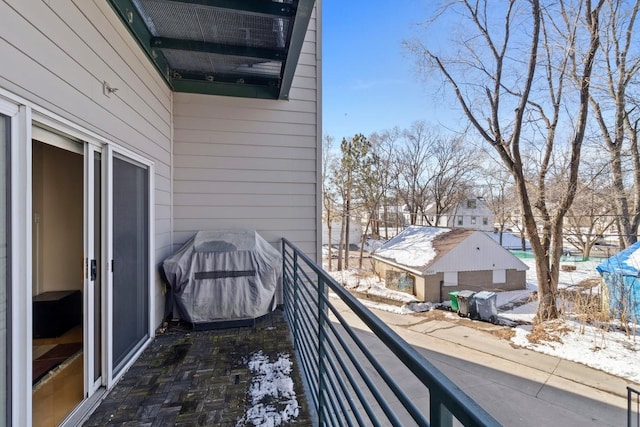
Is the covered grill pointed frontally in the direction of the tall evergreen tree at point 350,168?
no

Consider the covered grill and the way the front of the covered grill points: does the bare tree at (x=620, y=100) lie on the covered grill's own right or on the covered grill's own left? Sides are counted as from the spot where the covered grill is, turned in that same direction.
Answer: on the covered grill's own left

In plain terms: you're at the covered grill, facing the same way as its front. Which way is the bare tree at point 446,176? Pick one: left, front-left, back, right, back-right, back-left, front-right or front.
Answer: back-left

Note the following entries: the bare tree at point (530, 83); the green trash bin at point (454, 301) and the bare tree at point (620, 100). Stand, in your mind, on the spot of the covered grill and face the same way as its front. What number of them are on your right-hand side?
0

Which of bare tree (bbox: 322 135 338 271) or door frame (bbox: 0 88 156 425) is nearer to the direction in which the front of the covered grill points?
the door frame

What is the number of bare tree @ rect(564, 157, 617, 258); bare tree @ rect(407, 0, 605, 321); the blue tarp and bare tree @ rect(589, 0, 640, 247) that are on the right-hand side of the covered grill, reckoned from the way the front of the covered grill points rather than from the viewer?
0

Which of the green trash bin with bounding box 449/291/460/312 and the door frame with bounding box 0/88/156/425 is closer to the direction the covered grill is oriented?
the door frame

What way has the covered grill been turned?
toward the camera

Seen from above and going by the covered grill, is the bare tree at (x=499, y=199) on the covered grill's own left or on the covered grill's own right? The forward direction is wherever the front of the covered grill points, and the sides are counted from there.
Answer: on the covered grill's own left

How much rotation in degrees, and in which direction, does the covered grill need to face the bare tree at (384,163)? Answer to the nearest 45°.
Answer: approximately 135° to its left

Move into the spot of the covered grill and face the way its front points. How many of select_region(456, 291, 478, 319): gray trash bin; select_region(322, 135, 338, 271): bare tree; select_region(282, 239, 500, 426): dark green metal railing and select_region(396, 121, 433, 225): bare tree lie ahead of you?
1

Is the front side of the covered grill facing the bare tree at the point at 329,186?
no

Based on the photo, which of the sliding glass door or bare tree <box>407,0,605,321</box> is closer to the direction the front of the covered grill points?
the sliding glass door

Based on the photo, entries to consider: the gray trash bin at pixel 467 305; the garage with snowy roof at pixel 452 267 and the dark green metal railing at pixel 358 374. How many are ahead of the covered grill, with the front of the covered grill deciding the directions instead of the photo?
1

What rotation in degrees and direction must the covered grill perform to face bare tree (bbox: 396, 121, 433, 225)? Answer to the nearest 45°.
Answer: approximately 135° to its left

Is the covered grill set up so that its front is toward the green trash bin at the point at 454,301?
no
